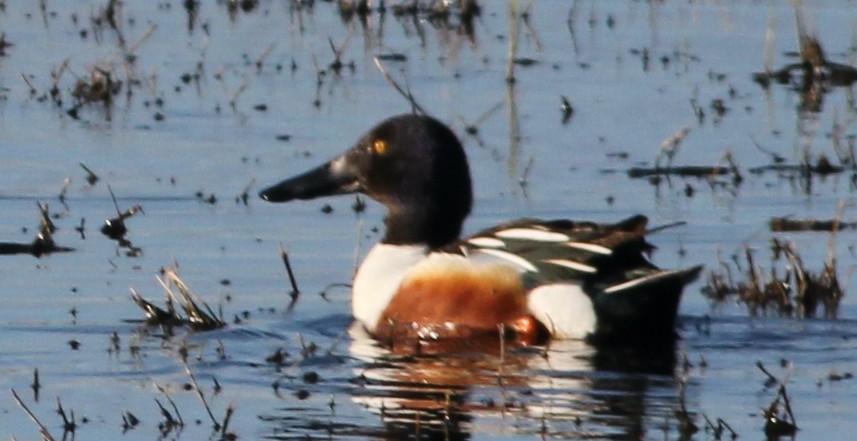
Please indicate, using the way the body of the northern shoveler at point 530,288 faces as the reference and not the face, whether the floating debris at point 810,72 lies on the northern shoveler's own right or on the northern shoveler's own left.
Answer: on the northern shoveler's own right

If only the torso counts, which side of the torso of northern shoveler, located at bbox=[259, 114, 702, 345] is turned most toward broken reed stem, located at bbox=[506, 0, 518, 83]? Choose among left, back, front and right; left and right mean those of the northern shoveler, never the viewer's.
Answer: right

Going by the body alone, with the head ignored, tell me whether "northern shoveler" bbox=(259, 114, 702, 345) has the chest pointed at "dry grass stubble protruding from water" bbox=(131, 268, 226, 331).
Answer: yes

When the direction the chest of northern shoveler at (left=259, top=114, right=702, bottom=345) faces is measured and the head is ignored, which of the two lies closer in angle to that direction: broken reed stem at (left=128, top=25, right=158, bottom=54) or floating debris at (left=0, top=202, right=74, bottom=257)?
the floating debris

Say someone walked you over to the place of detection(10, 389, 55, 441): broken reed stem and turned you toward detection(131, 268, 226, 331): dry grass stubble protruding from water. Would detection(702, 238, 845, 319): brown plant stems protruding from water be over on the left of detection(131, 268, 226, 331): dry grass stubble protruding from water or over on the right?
right

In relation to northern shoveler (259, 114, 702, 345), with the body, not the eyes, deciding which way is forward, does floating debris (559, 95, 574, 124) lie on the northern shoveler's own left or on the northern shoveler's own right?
on the northern shoveler's own right

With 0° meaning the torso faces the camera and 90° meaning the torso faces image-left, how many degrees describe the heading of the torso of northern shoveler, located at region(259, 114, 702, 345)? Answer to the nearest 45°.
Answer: approximately 90°
